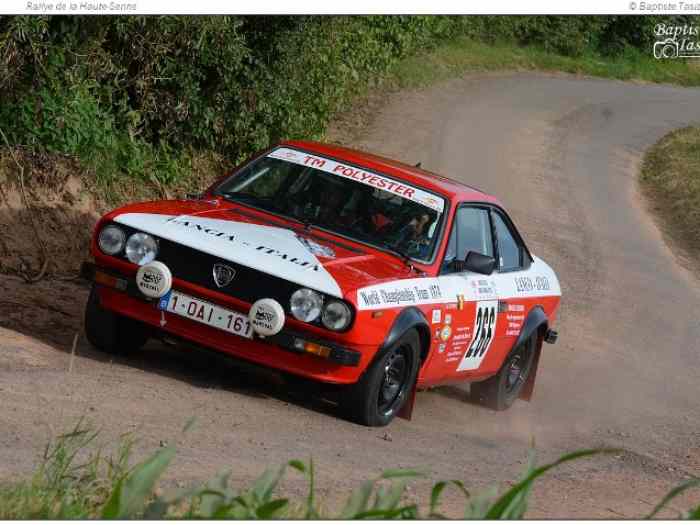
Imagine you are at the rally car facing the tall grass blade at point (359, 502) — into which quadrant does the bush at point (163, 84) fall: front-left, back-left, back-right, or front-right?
back-right

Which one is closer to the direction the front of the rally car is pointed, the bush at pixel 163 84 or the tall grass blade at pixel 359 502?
the tall grass blade

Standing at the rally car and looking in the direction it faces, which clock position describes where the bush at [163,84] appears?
The bush is roughly at 4 o'clock from the rally car.

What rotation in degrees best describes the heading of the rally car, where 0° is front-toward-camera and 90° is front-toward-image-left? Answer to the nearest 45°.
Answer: approximately 45°

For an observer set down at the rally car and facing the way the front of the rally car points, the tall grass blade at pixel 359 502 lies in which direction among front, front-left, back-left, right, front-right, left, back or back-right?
front-left

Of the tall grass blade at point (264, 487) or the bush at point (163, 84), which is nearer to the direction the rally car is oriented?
the tall grass blade

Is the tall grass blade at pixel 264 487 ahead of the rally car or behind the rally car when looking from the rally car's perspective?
ahead
